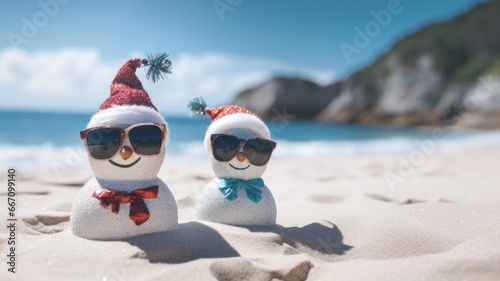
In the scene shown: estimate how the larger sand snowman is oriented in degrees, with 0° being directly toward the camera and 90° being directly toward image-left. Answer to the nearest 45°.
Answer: approximately 0°

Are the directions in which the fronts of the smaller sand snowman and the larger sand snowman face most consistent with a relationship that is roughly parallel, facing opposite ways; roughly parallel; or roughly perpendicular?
roughly parallel

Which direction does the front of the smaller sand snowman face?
toward the camera

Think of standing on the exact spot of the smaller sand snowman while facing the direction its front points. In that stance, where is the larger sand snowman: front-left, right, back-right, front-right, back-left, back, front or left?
front-right

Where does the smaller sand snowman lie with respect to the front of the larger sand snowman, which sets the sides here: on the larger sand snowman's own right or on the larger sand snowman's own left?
on the larger sand snowman's own left

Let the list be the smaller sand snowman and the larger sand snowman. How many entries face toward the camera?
2
